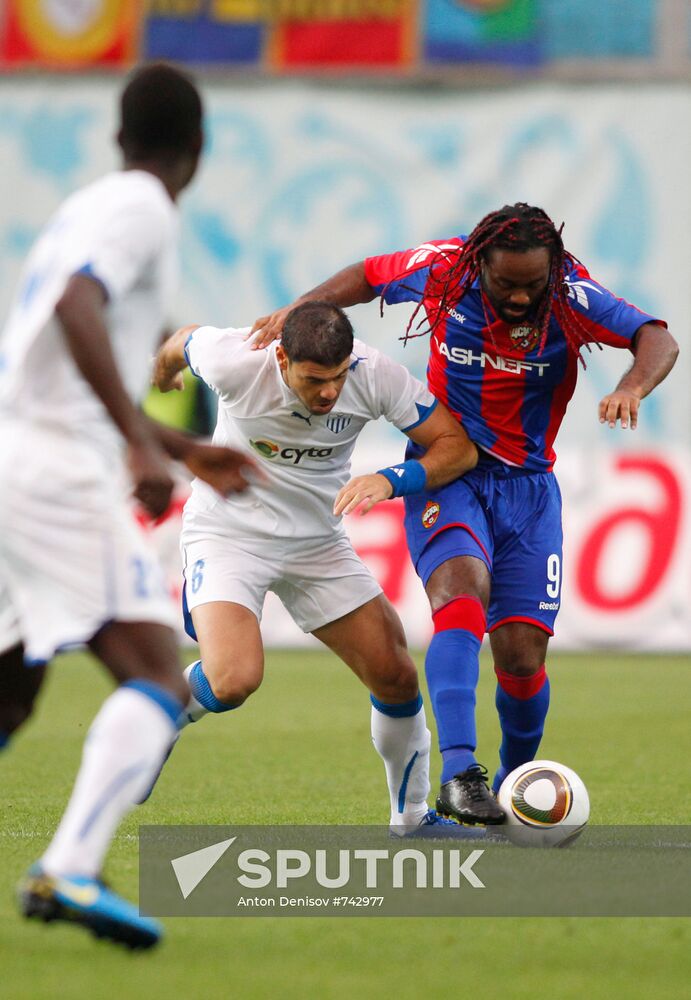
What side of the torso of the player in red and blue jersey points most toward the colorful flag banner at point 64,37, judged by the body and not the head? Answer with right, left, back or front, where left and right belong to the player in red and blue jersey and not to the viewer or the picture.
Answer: back

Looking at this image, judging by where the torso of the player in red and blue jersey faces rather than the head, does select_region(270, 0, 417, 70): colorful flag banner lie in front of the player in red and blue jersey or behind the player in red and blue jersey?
behind

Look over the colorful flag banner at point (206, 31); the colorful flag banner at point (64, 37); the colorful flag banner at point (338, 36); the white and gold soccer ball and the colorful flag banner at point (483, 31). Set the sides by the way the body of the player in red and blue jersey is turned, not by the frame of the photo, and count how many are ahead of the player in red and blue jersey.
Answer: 1

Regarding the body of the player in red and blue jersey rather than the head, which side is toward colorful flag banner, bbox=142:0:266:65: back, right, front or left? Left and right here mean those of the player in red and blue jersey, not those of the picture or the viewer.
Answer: back

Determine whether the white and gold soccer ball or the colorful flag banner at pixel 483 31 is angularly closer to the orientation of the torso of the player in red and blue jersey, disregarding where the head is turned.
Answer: the white and gold soccer ball

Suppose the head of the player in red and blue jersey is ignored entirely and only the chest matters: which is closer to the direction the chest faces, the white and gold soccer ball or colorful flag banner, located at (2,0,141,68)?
the white and gold soccer ball

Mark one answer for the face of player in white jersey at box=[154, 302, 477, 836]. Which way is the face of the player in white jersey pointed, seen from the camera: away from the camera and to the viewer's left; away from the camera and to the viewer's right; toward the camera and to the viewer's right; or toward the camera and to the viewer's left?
toward the camera and to the viewer's right

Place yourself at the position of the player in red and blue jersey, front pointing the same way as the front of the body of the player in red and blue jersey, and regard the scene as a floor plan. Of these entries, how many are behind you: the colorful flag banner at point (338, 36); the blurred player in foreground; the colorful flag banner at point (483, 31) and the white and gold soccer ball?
2

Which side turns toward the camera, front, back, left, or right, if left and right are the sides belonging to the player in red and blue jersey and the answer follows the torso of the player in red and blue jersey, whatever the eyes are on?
front

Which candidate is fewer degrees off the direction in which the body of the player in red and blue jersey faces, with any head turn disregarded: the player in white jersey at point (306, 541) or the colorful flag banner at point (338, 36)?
the player in white jersey

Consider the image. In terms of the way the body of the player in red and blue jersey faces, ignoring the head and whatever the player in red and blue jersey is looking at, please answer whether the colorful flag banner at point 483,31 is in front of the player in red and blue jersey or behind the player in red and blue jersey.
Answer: behind

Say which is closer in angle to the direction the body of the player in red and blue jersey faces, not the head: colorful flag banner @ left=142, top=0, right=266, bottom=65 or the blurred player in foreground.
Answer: the blurred player in foreground

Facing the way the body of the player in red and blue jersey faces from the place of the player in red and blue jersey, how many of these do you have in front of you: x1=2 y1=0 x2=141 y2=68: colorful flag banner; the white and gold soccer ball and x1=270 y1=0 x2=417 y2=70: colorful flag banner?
1

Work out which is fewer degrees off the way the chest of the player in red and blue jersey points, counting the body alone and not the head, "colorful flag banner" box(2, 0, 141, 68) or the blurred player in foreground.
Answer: the blurred player in foreground

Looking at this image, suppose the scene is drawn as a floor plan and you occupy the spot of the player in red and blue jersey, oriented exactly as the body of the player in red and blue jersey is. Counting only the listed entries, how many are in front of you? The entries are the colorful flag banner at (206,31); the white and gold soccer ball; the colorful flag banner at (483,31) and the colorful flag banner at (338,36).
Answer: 1

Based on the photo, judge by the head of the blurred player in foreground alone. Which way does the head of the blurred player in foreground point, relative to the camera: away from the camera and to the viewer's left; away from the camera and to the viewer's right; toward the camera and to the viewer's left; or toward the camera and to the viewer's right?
away from the camera and to the viewer's right
